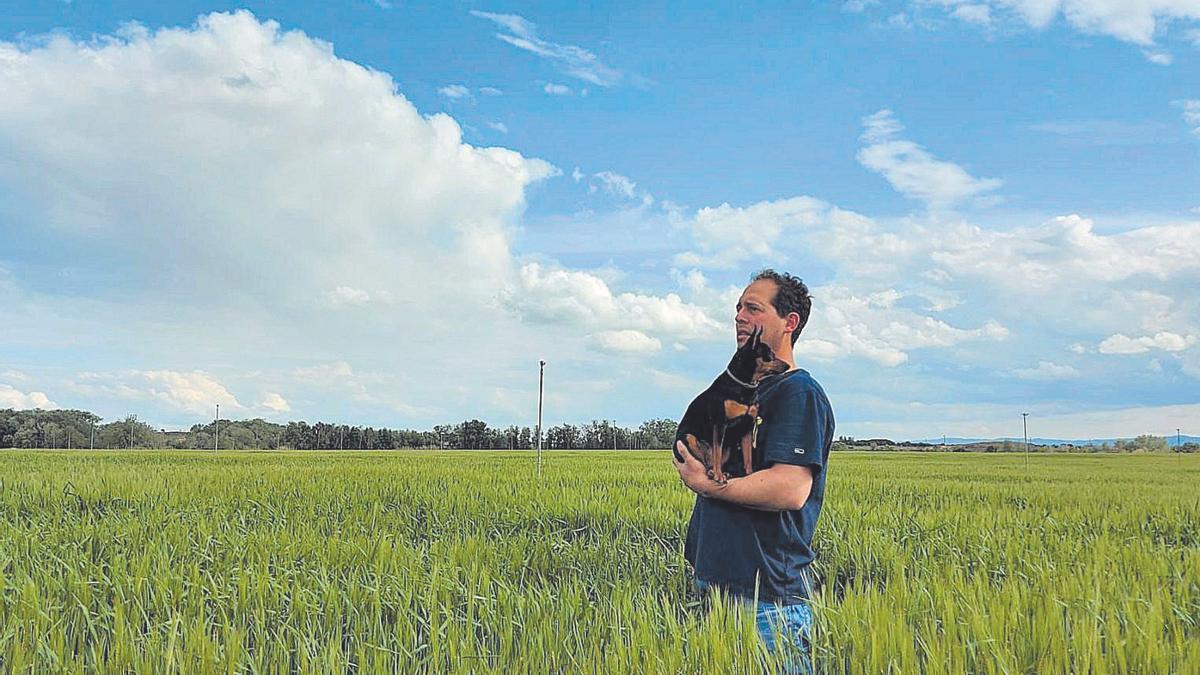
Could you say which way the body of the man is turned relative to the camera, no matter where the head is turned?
to the viewer's left

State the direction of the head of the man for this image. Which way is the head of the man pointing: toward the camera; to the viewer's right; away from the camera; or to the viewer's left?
to the viewer's left
